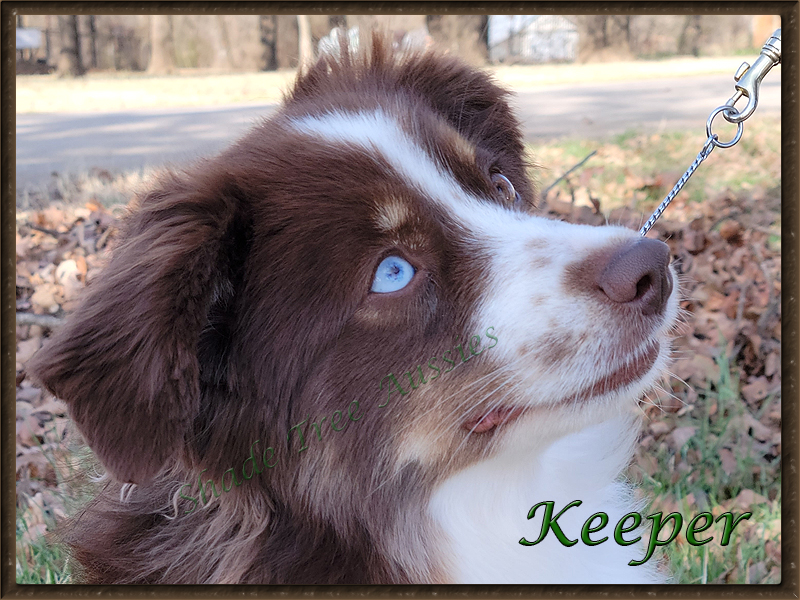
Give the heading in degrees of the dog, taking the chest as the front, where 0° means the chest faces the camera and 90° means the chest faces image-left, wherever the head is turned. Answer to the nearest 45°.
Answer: approximately 315°

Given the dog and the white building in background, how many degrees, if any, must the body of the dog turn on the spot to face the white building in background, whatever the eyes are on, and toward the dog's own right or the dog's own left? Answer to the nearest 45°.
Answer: approximately 135° to the dog's own left

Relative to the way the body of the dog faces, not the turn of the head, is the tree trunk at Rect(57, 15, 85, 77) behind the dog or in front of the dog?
behind

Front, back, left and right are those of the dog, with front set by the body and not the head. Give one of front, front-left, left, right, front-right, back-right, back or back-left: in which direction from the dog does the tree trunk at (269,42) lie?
back-left

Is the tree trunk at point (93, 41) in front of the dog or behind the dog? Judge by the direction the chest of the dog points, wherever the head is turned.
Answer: behind

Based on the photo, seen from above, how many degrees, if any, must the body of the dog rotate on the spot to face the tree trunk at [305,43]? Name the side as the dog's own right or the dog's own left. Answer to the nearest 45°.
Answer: approximately 135° to the dog's own left
